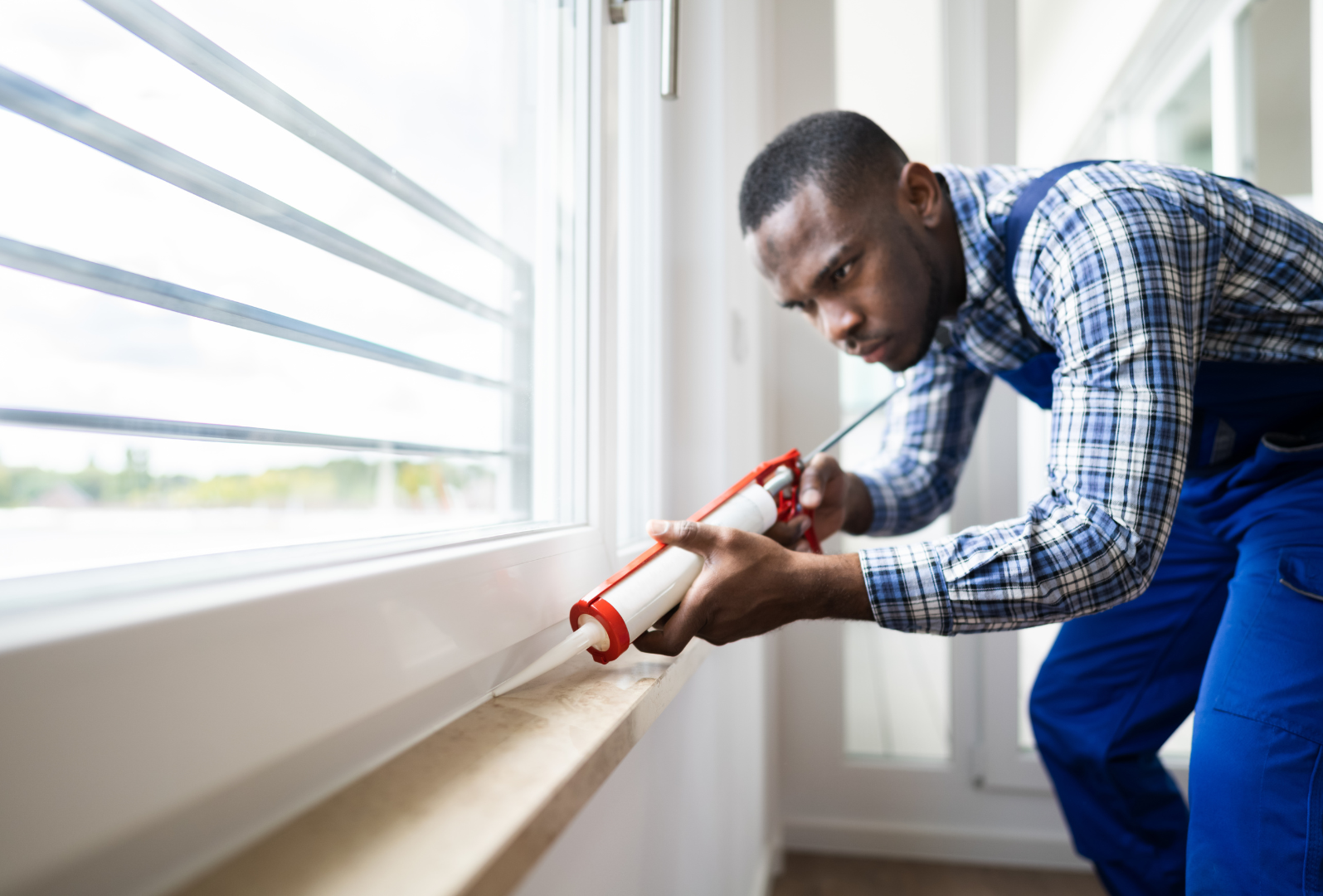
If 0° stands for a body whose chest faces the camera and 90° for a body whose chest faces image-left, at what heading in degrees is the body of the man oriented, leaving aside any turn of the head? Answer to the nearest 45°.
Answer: approximately 45°

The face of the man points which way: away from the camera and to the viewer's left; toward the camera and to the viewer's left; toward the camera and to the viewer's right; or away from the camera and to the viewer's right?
toward the camera and to the viewer's left

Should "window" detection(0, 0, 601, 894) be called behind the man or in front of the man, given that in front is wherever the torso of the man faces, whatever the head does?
in front
